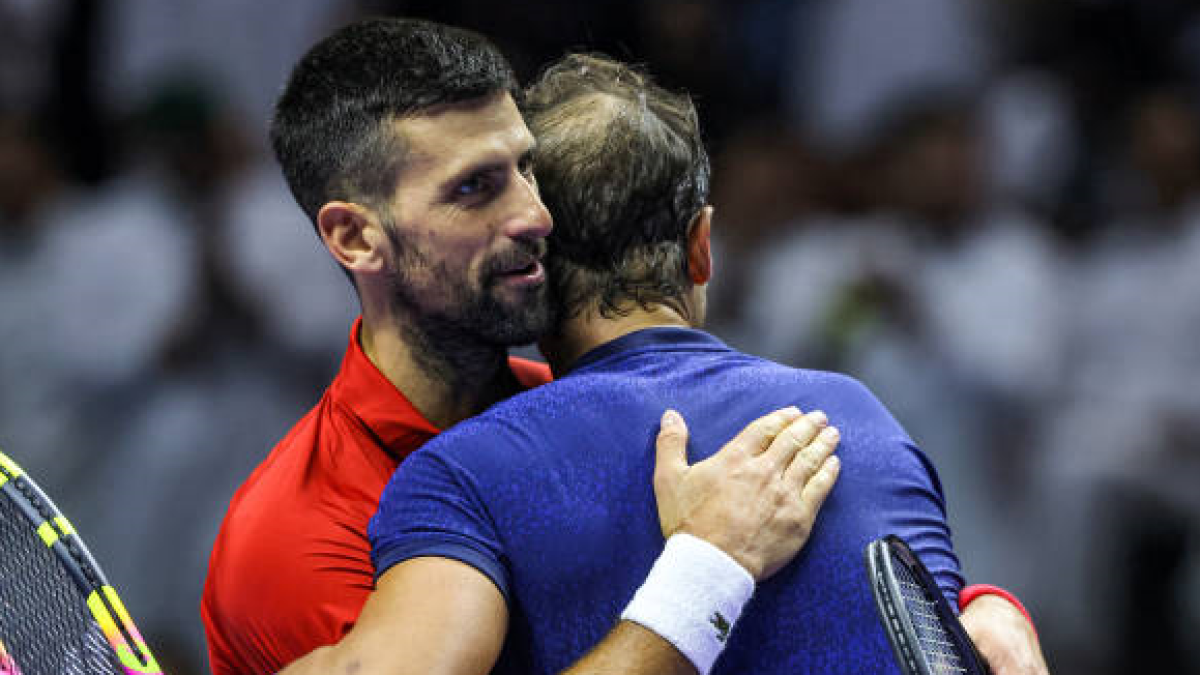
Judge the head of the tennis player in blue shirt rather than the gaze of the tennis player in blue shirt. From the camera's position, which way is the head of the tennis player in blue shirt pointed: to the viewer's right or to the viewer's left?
to the viewer's left

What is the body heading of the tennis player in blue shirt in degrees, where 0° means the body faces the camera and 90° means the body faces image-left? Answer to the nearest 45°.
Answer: approximately 180°
